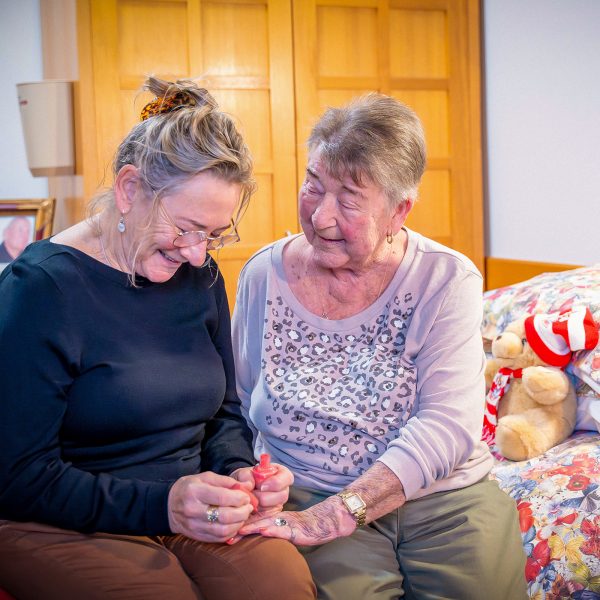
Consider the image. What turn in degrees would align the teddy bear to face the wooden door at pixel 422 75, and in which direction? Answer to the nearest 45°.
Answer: approximately 90° to its right

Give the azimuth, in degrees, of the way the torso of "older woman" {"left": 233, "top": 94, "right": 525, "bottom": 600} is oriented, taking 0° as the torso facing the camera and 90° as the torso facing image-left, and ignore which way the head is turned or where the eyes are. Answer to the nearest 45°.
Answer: approximately 45°

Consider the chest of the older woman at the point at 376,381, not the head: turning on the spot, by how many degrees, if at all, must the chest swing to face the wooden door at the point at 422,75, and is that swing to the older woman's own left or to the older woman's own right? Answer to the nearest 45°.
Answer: approximately 135° to the older woman's own right

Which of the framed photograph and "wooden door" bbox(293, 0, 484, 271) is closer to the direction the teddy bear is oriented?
the framed photograph

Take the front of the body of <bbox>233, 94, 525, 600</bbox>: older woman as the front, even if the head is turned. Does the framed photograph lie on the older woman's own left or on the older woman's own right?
on the older woman's own right

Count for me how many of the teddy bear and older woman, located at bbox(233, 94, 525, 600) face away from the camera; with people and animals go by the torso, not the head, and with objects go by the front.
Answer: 0

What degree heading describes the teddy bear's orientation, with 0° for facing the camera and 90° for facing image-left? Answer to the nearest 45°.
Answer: approximately 90°
